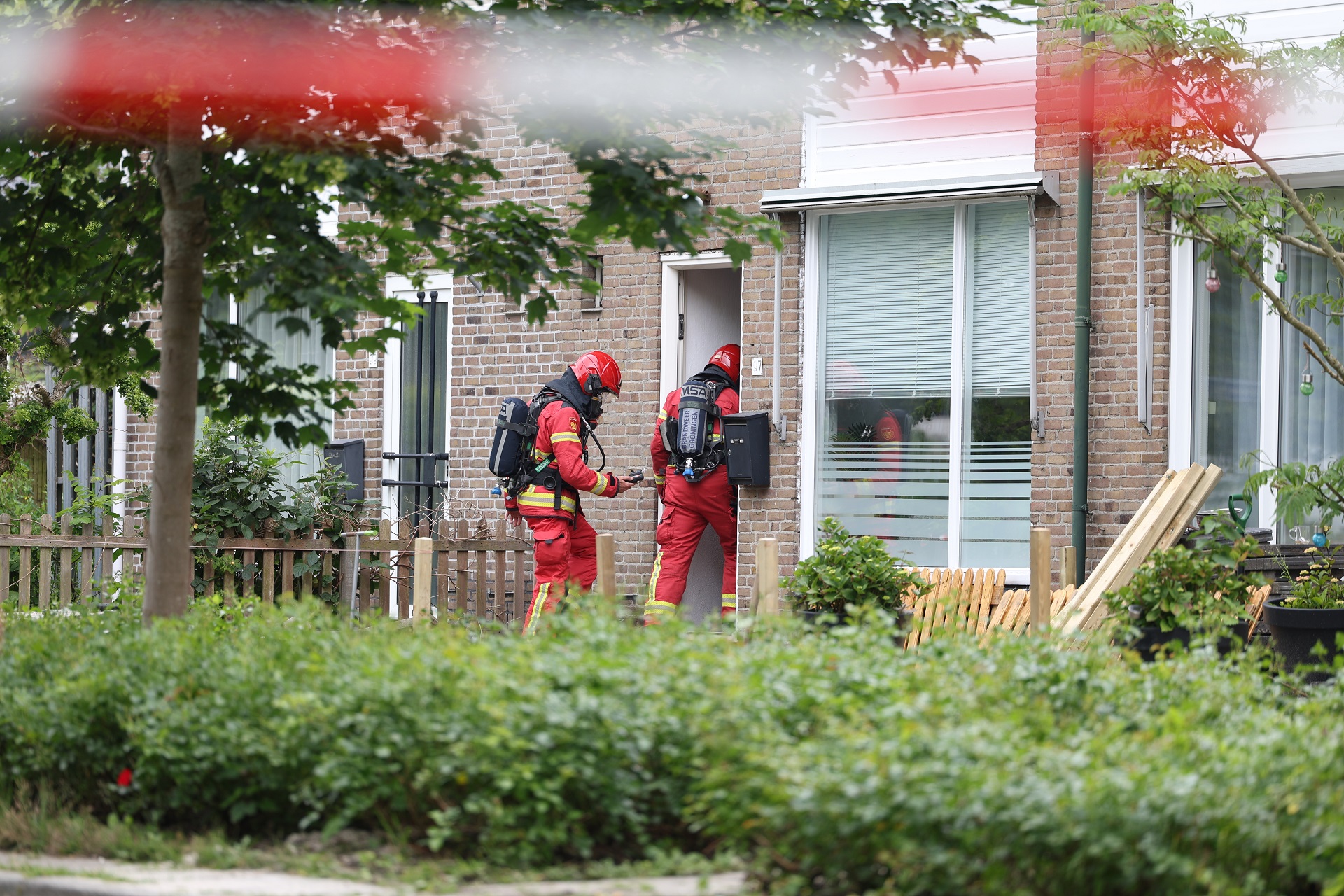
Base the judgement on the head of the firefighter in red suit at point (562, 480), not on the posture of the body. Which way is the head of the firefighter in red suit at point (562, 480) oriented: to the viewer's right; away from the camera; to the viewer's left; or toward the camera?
to the viewer's right

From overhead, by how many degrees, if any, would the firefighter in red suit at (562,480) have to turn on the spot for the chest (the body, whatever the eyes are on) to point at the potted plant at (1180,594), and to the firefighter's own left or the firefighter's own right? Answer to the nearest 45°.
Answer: approximately 45° to the firefighter's own right

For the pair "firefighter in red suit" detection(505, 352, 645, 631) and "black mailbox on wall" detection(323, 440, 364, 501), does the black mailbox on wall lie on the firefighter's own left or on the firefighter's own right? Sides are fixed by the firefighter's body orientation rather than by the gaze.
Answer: on the firefighter's own left

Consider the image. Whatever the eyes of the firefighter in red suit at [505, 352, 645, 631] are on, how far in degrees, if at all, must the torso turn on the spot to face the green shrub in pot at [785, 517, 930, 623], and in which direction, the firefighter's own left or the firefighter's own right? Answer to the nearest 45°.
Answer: approximately 45° to the firefighter's own right

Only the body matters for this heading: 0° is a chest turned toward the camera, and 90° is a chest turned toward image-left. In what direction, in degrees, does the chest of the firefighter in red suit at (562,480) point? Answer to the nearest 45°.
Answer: approximately 270°
